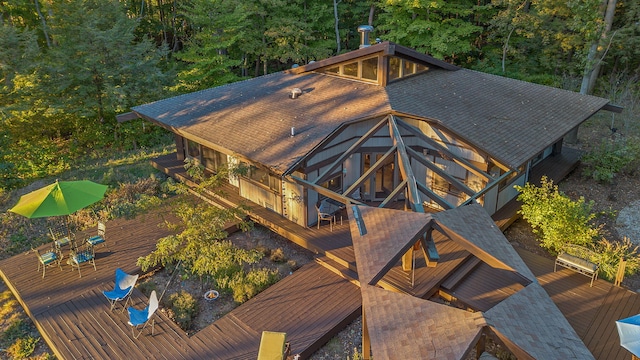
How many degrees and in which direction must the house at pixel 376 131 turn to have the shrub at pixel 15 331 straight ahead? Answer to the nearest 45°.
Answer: approximately 45° to its right

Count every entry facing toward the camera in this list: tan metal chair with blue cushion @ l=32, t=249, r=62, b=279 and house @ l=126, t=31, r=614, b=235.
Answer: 1

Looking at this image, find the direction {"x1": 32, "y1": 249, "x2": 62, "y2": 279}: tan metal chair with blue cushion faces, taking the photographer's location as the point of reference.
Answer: facing away from the viewer and to the right of the viewer

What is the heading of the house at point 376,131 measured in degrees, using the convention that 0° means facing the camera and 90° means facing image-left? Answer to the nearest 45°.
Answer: approximately 0°

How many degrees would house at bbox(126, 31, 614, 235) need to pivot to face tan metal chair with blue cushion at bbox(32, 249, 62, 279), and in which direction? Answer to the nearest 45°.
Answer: approximately 45° to its right

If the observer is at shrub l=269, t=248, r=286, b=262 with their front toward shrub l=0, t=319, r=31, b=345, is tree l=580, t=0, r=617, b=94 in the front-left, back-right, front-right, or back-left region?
back-right

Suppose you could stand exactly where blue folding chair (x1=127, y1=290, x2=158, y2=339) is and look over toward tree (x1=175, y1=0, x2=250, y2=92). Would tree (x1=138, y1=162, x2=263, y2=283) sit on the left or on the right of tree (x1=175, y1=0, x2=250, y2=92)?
right

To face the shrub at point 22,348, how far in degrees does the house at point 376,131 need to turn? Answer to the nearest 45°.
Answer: approximately 45° to its right

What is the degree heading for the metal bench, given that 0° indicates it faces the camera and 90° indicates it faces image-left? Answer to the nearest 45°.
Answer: approximately 45°

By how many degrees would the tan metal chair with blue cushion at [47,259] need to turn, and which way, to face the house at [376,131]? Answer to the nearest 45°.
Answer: approximately 45° to its right

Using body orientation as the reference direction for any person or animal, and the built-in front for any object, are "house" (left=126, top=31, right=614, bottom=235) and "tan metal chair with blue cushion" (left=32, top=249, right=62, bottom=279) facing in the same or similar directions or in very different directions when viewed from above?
very different directions

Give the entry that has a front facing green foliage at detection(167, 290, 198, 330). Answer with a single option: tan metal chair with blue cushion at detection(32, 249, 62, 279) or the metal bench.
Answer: the metal bench
